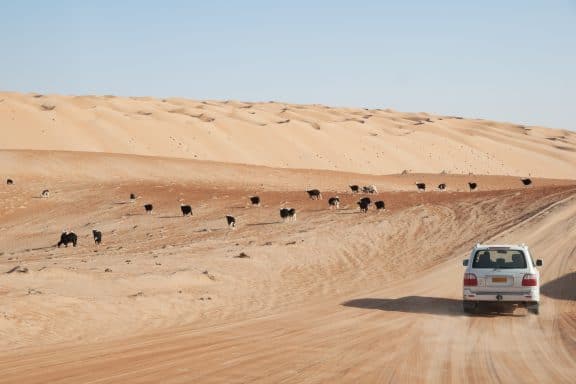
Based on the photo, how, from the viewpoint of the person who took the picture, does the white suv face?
facing away from the viewer
